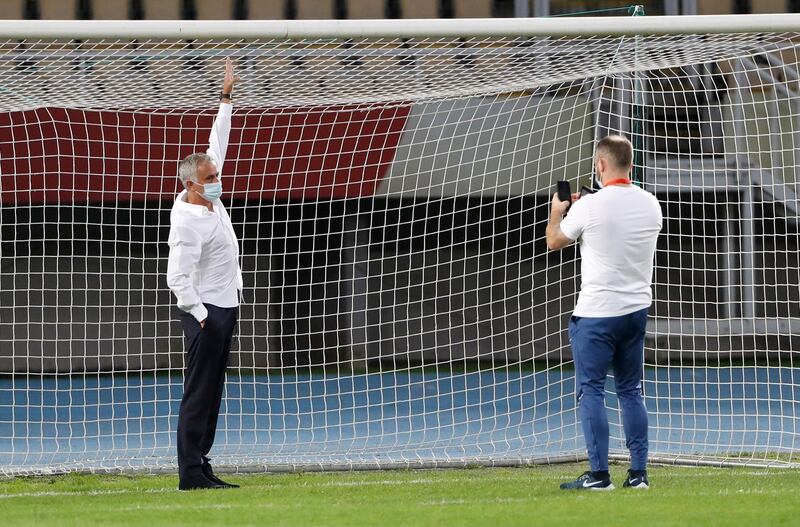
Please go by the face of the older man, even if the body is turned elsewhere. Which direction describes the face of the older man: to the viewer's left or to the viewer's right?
to the viewer's right

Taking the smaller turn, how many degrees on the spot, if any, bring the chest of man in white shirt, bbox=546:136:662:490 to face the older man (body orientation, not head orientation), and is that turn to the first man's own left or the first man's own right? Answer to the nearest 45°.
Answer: approximately 45° to the first man's own left

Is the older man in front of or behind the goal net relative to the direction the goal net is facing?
in front

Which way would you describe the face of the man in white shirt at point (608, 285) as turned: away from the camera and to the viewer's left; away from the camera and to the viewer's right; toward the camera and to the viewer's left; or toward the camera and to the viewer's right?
away from the camera and to the viewer's left

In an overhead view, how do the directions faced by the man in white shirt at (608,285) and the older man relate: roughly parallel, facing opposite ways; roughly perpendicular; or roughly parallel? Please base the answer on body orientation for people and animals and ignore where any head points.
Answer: roughly parallel, facing opposite ways

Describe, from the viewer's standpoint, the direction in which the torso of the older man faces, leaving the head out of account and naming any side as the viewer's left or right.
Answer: facing the viewer and to the right of the viewer

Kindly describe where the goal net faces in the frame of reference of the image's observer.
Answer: facing the viewer

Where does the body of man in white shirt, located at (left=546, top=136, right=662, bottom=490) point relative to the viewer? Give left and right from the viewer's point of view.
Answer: facing away from the viewer and to the left of the viewer

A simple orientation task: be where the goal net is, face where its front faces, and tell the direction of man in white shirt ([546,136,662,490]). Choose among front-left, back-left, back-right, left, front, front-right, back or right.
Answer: front

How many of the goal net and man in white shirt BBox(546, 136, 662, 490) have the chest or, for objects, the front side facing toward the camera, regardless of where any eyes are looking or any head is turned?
1

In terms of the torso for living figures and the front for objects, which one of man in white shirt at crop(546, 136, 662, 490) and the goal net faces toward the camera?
the goal net
